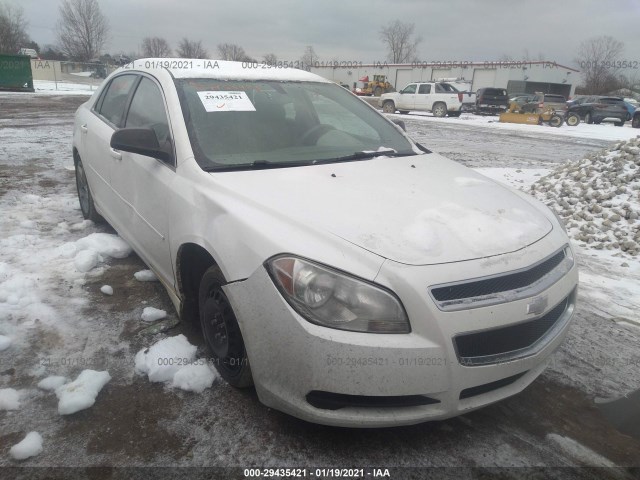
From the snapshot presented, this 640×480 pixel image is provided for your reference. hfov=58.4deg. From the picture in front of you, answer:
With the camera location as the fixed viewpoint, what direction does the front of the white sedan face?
facing the viewer and to the right of the viewer

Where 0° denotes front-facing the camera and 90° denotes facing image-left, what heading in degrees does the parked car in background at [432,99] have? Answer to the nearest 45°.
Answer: approximately 135°

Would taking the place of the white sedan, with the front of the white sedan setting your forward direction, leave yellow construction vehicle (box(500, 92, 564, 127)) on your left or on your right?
on your left

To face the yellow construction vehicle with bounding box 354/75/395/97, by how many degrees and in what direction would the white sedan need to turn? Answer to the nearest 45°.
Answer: approximately 135° to its left

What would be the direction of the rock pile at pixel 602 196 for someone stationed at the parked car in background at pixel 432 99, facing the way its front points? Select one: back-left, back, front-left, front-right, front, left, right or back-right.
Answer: back-left

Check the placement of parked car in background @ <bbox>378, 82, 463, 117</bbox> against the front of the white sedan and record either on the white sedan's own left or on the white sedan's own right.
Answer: on the white sedan's own left

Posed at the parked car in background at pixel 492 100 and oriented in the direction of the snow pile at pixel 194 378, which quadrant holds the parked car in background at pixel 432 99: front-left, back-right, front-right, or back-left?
front-right

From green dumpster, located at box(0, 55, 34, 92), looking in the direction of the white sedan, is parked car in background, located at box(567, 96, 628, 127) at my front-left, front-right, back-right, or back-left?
front-left

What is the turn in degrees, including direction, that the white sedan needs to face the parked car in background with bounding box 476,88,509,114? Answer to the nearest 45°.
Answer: approximately 135° to its left

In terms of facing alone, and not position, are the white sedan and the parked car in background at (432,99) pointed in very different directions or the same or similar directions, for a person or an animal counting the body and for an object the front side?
very different directions
